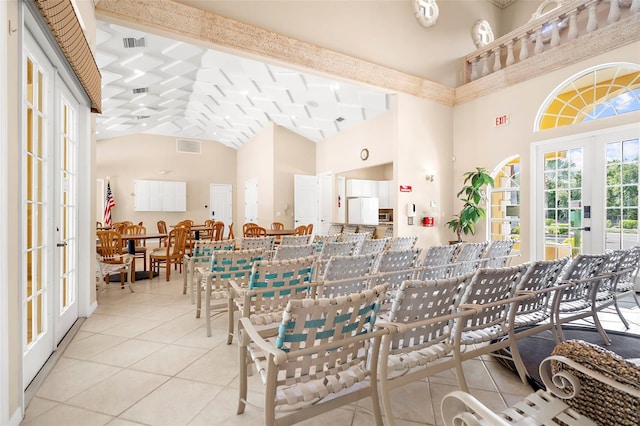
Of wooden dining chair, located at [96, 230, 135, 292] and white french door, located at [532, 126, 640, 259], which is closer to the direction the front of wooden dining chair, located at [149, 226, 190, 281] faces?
the wooden dining chair

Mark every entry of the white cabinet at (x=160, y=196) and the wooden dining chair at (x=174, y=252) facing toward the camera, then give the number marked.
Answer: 1

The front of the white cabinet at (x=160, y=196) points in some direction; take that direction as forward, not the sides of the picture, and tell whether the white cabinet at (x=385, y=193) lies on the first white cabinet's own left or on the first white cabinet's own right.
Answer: on the first white cabinet's own left

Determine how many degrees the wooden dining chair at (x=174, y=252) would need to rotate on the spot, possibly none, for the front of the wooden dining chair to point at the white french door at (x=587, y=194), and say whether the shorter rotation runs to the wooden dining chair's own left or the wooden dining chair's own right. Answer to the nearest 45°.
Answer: approximately 180°

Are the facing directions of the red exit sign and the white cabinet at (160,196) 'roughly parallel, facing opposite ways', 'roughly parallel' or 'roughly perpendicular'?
roughly perpendicular

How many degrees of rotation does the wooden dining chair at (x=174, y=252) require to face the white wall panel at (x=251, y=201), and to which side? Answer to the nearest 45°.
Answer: approximately 90° to its right

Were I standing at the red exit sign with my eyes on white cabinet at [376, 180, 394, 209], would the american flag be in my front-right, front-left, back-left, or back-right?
front-left

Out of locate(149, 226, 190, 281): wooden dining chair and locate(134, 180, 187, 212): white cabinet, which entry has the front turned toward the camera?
the white cabinet

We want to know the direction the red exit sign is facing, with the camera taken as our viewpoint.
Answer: facing the viewer and to the left of the viewer

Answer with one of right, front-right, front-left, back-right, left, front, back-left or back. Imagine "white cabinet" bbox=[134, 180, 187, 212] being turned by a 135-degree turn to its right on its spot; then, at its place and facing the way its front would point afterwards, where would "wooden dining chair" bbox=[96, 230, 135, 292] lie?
back-left

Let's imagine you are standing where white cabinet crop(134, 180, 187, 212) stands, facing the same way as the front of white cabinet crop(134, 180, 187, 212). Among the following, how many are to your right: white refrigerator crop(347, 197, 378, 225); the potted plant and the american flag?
1

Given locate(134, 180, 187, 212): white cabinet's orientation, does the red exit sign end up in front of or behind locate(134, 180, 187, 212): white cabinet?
in front

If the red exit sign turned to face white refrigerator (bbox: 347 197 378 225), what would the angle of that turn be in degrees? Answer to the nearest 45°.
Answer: approximately 45° to its right

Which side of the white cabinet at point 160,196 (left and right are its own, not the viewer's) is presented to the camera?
front
